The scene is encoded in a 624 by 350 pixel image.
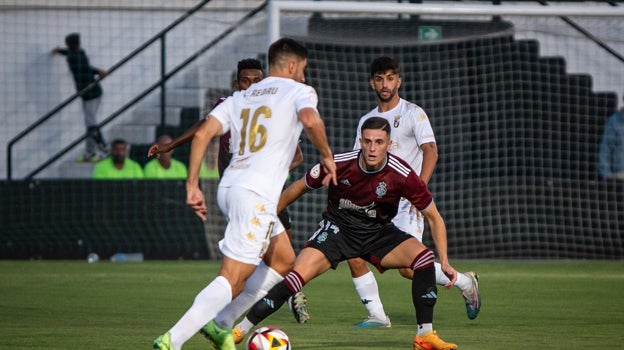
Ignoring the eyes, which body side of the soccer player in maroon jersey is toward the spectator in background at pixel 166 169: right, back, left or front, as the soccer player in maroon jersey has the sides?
back

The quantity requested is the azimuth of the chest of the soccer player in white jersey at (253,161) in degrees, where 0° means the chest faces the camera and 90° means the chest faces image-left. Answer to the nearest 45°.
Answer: approximately 225°

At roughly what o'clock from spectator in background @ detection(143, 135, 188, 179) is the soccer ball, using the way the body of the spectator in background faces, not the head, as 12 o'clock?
The soccer ball is roughly at 12 o'clock from the spectator in background.

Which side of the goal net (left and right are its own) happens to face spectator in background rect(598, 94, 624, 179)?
left

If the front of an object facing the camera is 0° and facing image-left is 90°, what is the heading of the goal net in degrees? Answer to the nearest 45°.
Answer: approximately 0°

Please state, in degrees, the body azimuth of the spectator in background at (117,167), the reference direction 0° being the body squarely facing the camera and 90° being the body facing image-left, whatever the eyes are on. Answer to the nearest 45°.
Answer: approximately 0°
